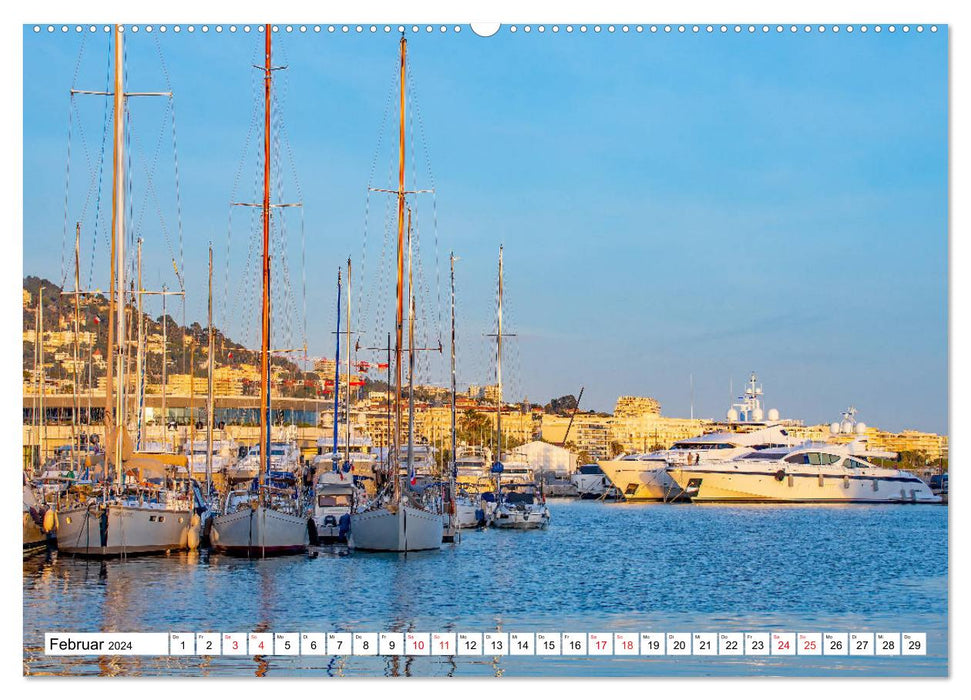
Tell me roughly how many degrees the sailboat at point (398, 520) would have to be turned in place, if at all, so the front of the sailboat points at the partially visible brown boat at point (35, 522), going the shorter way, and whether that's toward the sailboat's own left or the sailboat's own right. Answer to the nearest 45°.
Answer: approximately 45° to the sailboat's own right

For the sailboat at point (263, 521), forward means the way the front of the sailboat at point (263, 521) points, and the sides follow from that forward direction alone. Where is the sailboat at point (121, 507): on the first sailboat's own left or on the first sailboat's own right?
on the first sailboat's own right

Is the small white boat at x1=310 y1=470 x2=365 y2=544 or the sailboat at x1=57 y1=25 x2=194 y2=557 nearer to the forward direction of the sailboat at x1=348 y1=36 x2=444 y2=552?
the sailboat

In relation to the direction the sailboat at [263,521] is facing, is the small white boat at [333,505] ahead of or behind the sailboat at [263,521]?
behind

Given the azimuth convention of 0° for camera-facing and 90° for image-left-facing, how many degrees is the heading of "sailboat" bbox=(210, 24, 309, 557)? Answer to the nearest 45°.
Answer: approximately 0°

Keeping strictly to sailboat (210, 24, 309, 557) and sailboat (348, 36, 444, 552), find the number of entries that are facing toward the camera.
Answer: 2

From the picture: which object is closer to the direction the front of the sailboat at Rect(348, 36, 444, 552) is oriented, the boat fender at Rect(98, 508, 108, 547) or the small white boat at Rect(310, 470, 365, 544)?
the boat fender

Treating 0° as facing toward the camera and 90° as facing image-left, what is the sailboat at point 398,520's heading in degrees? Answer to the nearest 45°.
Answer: approximately 0°

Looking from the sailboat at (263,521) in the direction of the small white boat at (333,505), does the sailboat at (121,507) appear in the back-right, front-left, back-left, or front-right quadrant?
back-left

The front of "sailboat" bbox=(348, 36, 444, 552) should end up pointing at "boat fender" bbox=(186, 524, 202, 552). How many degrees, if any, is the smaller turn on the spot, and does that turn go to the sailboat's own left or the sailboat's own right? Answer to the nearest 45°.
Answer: approximately 90° to the sailboat's own right

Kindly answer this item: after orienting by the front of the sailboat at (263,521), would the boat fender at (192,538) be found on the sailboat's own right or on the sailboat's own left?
on the sailboat's own right
